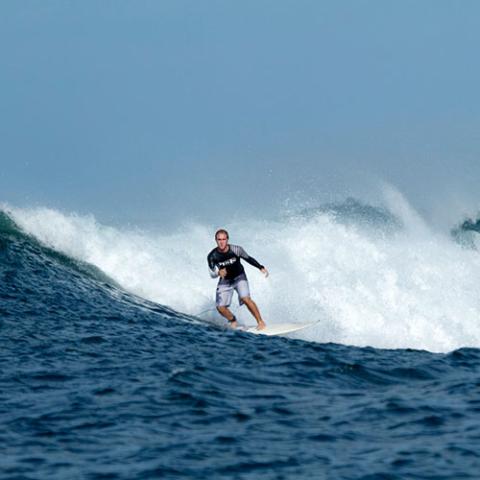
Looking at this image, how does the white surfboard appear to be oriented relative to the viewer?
to the viewer's right
